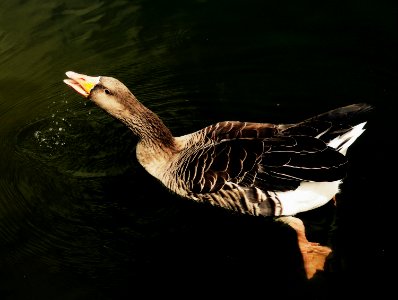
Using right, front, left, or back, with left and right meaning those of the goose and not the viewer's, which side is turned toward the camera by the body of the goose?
left
